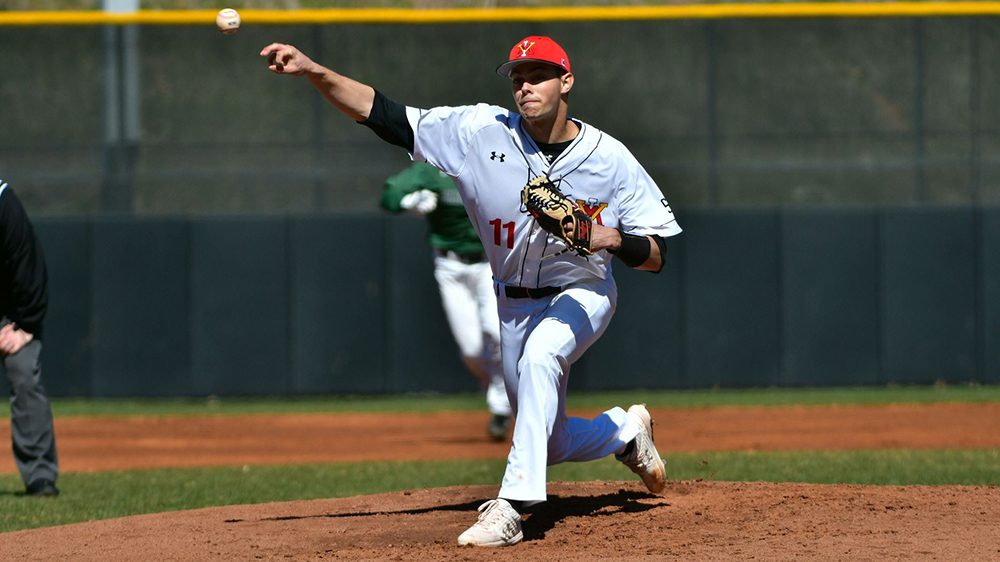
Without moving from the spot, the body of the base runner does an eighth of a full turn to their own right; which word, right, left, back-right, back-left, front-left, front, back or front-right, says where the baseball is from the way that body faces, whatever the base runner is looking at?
left

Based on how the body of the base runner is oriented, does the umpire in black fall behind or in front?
in front

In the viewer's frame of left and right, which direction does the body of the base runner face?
facing the viewer and to the left of the viewer
